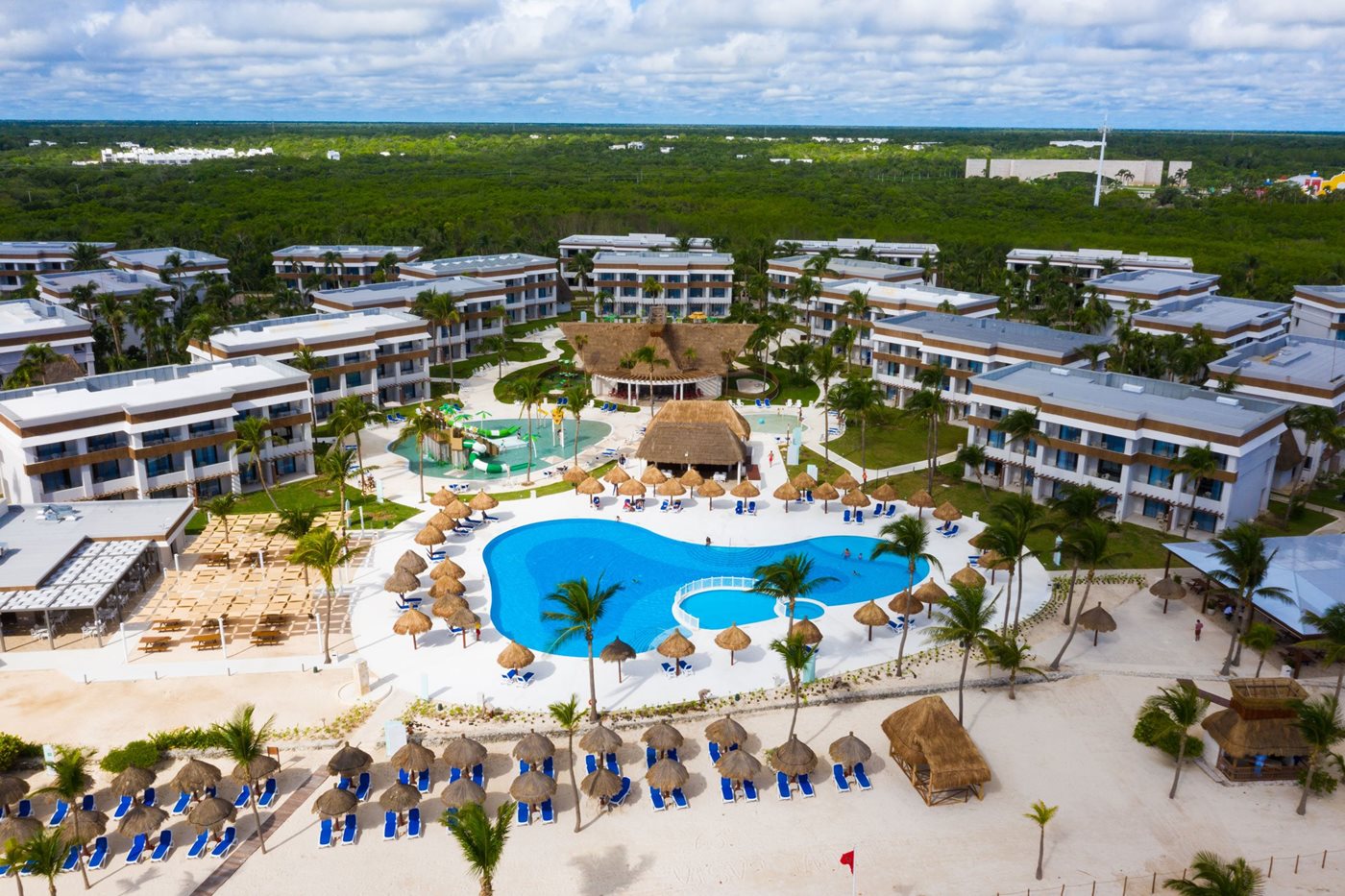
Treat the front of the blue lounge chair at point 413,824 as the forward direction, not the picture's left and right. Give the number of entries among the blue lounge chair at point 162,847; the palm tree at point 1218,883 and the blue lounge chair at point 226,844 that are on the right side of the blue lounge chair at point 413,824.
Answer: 2

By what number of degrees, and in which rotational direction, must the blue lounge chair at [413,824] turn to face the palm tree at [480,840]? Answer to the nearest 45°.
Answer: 0° — it already faces it

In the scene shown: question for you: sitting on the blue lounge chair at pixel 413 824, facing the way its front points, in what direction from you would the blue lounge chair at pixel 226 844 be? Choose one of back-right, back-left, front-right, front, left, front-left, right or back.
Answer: right

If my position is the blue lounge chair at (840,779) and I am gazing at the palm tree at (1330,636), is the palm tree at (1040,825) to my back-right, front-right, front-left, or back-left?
front-right

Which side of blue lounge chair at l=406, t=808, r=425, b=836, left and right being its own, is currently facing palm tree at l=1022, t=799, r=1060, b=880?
left

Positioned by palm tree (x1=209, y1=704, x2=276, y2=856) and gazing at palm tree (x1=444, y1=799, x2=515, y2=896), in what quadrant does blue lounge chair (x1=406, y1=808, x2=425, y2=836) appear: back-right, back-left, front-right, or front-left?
front-left

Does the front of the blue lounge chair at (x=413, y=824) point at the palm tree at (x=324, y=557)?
no

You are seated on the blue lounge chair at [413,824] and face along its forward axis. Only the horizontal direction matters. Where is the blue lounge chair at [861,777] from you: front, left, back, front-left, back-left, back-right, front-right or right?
left

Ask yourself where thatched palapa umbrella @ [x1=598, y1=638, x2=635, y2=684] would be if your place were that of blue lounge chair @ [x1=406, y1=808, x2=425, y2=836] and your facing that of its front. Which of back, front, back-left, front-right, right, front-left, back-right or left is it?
back-left

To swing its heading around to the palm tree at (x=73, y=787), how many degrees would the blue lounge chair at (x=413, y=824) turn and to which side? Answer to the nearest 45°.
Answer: approximately 90° to its right

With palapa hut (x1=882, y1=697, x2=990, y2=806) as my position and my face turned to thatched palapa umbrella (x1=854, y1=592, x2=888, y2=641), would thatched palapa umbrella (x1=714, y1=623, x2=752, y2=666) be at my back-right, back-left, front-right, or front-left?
front-left

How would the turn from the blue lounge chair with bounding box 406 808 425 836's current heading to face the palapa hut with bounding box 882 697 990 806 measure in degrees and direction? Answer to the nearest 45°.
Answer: approximately 90° to its left

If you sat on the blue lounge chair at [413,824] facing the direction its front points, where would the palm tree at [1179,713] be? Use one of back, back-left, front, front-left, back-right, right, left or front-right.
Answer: left

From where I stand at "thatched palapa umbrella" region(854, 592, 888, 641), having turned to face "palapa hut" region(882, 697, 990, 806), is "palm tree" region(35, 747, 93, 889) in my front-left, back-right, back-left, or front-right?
front-right

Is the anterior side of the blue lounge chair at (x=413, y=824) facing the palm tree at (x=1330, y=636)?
no

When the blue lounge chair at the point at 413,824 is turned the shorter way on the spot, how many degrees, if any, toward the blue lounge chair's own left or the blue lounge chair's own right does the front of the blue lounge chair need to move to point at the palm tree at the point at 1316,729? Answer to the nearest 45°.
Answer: approximately 90° to the blue lounge chair's own left

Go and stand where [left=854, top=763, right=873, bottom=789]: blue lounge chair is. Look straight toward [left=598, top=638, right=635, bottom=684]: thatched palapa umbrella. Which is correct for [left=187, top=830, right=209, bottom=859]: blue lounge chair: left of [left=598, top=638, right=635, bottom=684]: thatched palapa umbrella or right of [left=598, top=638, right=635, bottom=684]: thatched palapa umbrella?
left

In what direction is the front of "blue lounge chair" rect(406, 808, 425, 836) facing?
toward the camera
